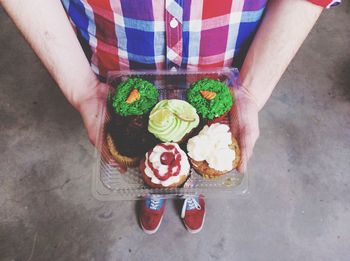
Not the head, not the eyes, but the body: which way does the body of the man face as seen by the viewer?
toward the camera
